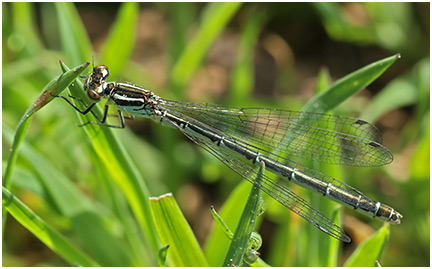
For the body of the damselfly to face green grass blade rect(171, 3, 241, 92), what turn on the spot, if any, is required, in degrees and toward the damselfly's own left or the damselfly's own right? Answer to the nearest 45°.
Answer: approximately 45° to the damselfly's own right

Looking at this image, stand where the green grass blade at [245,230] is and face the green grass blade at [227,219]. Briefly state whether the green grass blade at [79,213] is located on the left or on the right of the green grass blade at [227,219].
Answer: left

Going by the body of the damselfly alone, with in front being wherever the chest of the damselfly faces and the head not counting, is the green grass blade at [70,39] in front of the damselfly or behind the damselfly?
in front

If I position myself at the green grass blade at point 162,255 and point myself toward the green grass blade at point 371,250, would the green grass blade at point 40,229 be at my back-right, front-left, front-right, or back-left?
back-left

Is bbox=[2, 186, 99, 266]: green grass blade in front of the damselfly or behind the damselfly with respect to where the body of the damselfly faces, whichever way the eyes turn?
in front

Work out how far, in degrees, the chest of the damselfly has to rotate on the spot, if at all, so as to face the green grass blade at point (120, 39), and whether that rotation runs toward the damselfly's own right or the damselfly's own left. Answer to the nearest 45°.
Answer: approximately 45° to the damselfly's own right

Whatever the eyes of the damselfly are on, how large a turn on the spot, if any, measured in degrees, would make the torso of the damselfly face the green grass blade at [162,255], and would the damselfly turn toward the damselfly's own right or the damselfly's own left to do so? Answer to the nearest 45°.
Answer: approximately 45° to the damselfly's own left

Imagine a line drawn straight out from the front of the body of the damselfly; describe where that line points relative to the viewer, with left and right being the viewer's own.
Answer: facing to the left of the viewer
